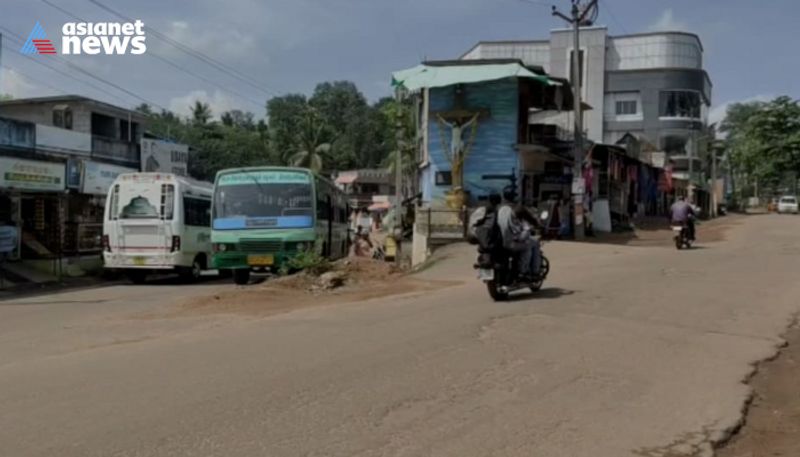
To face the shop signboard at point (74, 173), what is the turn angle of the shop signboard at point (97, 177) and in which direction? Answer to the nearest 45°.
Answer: approximately 90° to its right

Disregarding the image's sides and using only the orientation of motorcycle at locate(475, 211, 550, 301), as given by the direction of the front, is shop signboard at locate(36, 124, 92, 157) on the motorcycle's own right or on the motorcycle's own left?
on the motorcycle's own left

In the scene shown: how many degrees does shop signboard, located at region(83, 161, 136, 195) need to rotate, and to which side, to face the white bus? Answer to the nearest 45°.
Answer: approximately 45° to its right

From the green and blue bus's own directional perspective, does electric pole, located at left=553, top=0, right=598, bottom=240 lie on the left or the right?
on its left

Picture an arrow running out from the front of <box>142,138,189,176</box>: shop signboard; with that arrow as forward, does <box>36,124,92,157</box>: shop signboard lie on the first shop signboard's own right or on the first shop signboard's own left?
on the first shop signboard's own right

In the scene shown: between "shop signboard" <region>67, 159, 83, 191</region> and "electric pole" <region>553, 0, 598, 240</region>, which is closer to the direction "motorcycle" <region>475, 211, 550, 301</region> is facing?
the electric pole

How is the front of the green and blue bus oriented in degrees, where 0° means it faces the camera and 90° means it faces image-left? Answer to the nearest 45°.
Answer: approximately 0°

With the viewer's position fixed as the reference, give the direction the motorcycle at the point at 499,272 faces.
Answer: facing away from the viewer and to the right of the viewer

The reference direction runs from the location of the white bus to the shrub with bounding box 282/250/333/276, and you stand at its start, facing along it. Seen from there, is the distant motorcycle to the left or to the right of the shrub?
left

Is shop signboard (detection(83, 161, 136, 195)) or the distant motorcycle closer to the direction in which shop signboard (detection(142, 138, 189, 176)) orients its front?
the distant motorcycle
